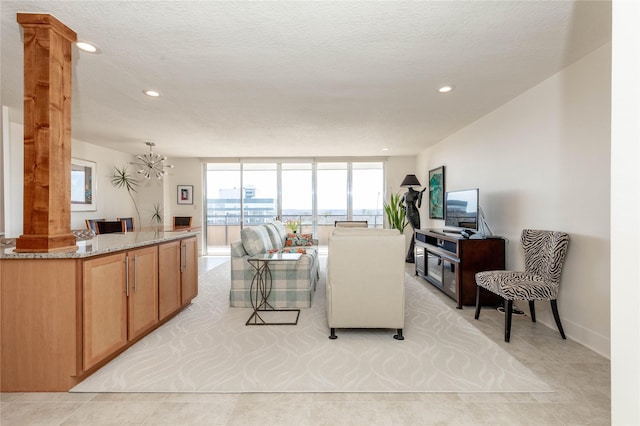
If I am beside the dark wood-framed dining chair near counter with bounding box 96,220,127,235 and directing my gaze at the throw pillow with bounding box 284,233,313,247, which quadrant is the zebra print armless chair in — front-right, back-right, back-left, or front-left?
front-right

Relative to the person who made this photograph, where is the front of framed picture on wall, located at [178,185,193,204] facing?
facing the viewer

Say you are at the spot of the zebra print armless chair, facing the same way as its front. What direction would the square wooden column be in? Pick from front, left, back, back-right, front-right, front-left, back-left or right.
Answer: front

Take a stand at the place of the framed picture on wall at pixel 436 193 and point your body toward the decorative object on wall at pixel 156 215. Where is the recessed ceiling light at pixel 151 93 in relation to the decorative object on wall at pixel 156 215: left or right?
left

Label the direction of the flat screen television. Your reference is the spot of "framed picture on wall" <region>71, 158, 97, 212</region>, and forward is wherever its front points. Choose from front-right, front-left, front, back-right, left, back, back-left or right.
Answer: front

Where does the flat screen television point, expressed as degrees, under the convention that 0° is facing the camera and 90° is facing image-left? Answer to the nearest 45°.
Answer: approximately 45°

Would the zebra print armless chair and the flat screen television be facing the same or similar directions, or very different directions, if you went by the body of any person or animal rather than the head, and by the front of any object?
same or similar directions

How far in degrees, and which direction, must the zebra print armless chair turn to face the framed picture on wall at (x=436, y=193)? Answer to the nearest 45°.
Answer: approximately 90° to its right

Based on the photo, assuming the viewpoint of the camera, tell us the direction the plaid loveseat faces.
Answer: facing to the right of the viewer

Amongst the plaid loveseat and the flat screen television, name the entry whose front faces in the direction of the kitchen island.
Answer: the flat screen television

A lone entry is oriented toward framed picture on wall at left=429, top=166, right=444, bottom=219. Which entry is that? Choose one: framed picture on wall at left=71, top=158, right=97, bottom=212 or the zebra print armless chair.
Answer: framed picture on wall at left=71, top=158, right=97, bottom=212

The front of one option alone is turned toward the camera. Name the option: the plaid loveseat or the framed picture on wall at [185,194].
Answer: the framed picture on wall

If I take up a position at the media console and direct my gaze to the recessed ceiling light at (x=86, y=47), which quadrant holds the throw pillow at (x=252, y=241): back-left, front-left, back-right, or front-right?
front-right

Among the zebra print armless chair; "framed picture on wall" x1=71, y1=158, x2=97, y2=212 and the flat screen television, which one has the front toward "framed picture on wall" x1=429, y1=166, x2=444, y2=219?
"framed picture on wall" x1=71, y1=158, x2=97, y2=212

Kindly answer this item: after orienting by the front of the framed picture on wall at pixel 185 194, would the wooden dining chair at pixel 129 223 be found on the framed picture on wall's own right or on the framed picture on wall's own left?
on the framed picture on wall's own right

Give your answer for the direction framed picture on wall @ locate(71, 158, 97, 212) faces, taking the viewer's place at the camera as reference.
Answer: facing the viewer and to the right of the viewer
